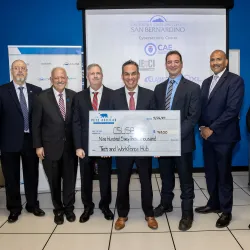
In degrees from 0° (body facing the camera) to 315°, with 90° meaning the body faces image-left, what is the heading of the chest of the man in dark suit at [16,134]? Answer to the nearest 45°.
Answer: approximately 0°

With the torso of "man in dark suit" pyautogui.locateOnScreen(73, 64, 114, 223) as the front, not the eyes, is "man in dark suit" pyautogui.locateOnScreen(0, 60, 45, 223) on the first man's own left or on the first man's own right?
on the first man's own right

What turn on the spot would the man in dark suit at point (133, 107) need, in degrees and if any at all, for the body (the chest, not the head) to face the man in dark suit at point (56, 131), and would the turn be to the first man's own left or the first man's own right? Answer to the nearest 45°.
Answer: approximately 90° to the first man's own right

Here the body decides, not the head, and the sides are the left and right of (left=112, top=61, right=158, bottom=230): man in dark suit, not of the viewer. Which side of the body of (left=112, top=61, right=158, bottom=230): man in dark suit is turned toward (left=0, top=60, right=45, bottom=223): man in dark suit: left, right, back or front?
right

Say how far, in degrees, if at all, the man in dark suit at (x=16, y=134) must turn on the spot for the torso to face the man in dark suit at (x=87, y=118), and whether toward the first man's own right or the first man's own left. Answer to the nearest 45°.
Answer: approximately 45° to the first man's own left

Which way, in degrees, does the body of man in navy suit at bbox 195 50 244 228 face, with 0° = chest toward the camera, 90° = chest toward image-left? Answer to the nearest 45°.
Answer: approximately 45°

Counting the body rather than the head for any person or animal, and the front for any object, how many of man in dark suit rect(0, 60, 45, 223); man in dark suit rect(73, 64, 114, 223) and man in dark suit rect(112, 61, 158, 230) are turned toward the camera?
3

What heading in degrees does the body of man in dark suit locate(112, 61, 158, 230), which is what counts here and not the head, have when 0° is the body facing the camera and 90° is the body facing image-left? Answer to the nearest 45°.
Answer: approximately 0°

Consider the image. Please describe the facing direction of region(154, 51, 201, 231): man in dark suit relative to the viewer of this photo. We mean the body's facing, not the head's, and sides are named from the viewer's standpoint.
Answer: facing the viewer and to the left of the viewer
